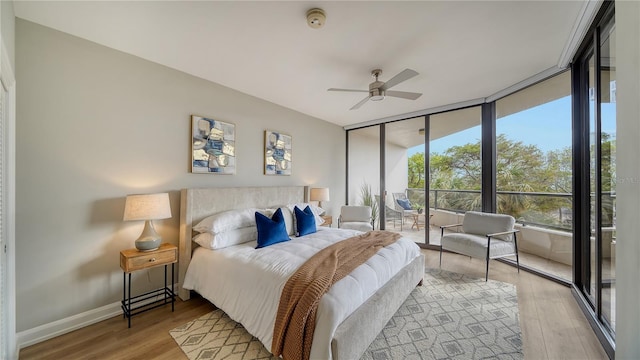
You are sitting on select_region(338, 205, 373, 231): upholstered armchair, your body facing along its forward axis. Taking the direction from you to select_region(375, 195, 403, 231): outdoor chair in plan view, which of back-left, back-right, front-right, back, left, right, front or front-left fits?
back-left

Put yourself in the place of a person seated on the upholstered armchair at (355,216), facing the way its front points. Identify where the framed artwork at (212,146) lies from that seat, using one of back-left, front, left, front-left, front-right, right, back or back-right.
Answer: front-right

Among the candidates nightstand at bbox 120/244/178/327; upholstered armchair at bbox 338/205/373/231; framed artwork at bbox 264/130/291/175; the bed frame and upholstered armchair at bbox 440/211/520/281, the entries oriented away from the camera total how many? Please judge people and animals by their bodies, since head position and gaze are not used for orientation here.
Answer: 0

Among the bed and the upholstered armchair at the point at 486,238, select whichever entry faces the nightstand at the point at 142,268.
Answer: the upholstered armchair

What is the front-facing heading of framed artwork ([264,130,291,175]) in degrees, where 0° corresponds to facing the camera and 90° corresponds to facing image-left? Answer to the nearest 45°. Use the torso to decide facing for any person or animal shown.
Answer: approximately 315°

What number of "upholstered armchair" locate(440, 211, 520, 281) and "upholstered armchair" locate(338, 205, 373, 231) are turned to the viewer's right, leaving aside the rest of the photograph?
0

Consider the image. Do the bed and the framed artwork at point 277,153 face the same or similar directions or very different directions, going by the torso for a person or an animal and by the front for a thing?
same or similar directions

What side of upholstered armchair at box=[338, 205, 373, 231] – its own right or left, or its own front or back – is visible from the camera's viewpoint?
front

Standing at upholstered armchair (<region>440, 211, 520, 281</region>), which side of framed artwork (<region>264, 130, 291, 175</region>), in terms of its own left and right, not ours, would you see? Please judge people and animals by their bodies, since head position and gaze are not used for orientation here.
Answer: front

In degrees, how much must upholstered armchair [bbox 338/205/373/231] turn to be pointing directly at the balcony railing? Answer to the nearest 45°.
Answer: approximately 90° to its left

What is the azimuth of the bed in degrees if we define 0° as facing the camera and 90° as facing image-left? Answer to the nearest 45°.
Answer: approximately 315°

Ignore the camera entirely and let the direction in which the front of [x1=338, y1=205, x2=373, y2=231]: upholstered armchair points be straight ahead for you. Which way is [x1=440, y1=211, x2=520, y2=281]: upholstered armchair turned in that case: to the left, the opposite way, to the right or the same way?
to the right

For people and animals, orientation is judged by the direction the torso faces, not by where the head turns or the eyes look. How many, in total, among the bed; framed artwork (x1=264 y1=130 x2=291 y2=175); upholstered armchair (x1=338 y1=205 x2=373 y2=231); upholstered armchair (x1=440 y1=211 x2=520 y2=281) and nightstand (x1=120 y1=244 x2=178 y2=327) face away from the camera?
0

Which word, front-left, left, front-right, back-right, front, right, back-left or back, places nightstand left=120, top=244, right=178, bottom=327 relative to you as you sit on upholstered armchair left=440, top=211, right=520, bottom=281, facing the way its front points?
front

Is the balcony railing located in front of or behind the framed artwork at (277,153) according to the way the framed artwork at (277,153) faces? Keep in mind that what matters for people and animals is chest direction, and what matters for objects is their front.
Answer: in front

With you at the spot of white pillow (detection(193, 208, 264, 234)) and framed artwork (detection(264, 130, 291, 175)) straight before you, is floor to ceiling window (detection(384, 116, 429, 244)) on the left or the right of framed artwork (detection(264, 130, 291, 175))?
right

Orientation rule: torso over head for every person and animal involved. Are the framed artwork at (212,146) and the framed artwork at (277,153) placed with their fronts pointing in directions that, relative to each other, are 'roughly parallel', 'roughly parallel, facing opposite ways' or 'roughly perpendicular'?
roughly parallel

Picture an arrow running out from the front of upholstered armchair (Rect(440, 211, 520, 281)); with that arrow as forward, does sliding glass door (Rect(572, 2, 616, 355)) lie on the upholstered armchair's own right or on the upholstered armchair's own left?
on the upholstered armchair's own left
